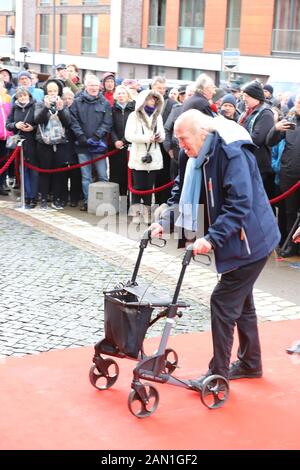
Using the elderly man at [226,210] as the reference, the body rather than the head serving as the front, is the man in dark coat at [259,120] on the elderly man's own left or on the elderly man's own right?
on the elderly man's own right

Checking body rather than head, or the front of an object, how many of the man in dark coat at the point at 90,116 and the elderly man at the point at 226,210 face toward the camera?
1

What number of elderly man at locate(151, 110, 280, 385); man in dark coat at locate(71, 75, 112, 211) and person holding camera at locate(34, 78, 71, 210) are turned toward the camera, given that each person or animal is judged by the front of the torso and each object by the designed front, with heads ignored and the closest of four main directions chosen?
2

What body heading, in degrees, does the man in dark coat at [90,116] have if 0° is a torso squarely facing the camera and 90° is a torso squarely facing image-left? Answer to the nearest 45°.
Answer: approximately 0°

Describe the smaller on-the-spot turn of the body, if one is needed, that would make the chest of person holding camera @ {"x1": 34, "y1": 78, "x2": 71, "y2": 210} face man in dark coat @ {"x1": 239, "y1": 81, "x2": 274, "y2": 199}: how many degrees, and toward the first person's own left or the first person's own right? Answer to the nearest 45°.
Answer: approximately 45° to the first person's own left

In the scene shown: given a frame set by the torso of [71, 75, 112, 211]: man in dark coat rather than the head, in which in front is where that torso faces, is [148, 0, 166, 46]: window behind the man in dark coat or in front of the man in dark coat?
behind

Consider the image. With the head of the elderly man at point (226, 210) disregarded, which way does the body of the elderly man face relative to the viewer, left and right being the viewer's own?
facing to the left of the viewer

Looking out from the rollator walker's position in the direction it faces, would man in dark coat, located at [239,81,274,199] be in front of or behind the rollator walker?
behind

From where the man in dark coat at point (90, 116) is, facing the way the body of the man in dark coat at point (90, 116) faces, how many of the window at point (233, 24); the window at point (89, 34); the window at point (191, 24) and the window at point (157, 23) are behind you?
4

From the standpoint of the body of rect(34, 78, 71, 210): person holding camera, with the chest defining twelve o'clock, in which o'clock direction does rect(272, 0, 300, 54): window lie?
The window is roughly at 7 o'clock from the person holding camera.

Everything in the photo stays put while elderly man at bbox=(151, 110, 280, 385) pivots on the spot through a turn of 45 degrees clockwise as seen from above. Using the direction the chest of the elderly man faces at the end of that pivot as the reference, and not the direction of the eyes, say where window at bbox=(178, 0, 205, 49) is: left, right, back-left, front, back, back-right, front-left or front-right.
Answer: front-right

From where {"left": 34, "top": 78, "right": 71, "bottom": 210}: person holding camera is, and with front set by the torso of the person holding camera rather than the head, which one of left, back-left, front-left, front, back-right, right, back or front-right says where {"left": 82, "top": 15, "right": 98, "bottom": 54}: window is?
back

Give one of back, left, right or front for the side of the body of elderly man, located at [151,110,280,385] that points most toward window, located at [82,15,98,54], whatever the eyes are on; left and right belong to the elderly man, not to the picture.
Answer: right
